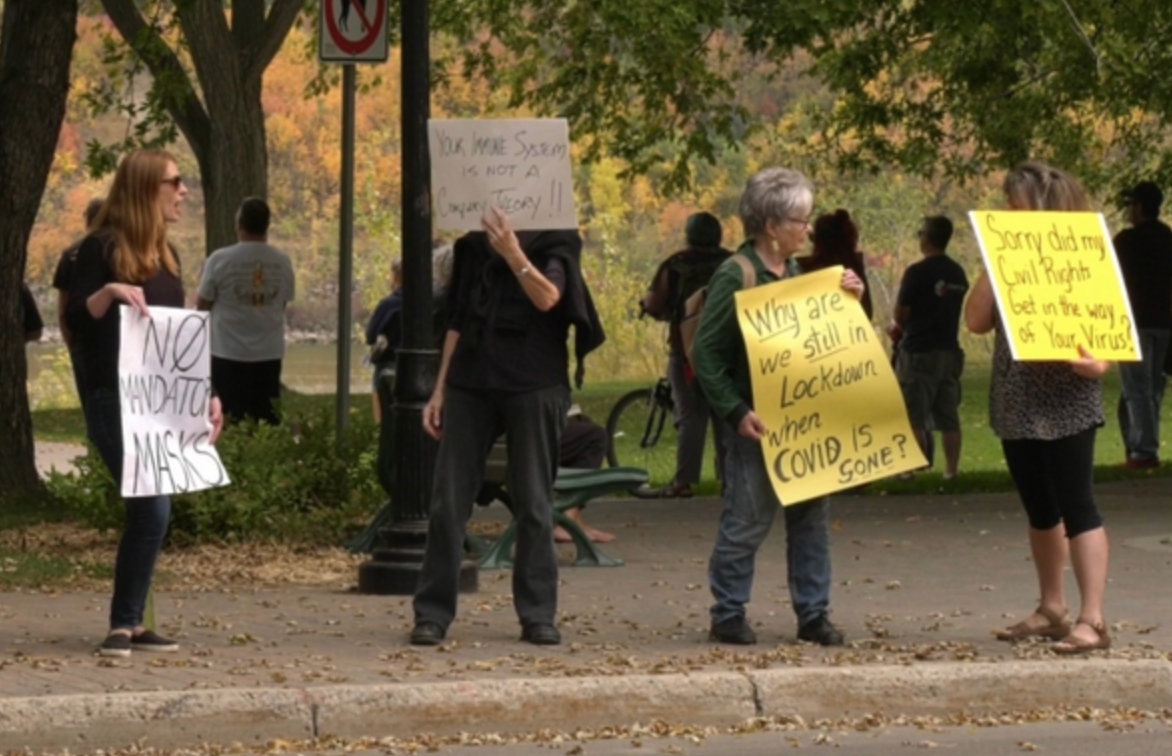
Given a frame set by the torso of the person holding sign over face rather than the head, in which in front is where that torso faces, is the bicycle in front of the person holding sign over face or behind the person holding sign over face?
behind

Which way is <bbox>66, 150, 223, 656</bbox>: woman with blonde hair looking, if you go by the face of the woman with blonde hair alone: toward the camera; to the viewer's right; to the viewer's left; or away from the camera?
to the viewer's right

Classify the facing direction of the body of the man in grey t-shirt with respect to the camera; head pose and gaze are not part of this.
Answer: away from the camera

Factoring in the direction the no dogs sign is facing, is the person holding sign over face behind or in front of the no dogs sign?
in front

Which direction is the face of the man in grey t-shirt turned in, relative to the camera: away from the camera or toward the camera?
away from the camera

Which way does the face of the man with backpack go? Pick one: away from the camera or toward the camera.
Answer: away from the camera

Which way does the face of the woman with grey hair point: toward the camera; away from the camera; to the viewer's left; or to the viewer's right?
to the viewer's right

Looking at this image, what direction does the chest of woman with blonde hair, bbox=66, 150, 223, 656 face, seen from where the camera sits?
to the viewer's right
